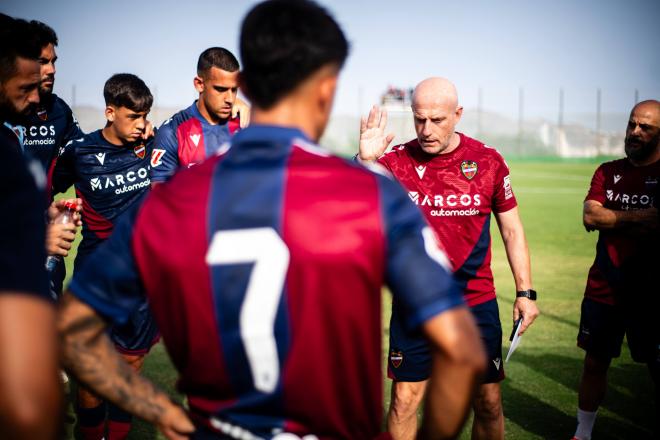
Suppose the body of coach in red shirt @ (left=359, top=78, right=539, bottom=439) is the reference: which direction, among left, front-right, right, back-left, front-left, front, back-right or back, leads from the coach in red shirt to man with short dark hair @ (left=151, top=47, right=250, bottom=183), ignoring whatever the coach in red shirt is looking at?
right

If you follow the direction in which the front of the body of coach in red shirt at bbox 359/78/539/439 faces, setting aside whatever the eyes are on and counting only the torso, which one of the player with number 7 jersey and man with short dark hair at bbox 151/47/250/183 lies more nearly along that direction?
the player with number 7 jersey

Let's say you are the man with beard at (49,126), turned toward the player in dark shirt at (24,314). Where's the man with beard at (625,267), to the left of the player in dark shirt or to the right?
left

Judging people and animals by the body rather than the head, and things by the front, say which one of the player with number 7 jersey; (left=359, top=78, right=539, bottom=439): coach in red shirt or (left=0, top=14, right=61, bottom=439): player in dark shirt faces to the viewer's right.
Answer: the player in dark shirt

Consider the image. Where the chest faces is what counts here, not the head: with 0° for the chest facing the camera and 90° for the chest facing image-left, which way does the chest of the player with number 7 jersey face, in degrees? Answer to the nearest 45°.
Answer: approximately 180°

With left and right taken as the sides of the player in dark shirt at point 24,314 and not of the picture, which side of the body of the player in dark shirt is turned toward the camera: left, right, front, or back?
right

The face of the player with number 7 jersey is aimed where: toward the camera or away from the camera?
away from the camera

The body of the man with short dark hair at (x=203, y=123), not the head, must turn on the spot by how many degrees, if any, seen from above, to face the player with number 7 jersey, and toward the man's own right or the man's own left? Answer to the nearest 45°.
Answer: approximately 45° to the man's own right

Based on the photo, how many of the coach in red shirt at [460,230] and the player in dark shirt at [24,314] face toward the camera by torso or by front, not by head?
1

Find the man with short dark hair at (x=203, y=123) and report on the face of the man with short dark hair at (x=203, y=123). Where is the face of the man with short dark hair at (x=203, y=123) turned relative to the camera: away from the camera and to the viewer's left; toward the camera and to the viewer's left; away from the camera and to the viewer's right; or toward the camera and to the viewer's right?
toward the camera and to the viewer's right
